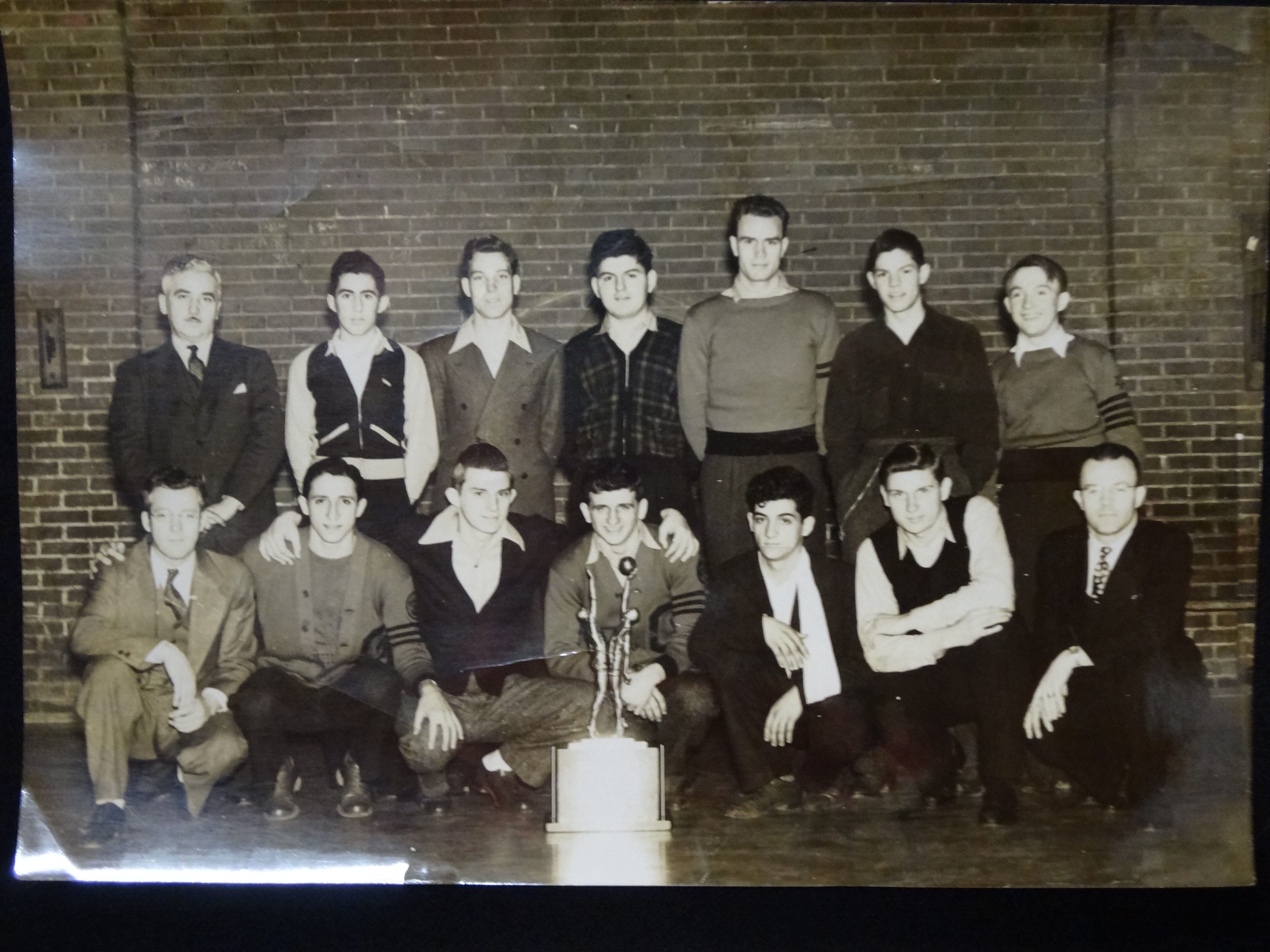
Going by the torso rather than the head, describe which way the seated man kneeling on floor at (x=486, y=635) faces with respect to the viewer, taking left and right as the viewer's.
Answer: facing the viewer

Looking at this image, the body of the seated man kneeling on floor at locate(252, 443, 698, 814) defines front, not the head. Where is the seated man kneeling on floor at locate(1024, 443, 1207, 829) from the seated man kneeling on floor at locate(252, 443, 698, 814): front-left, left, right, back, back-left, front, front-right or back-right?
left

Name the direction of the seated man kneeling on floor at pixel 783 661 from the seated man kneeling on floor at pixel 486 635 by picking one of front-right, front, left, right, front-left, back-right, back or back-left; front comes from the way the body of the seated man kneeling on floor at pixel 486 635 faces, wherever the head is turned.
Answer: left

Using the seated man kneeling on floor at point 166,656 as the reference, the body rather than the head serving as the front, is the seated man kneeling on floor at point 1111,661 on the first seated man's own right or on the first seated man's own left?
on the first seated man's own left

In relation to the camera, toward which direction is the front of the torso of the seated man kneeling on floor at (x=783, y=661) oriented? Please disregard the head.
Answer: toward the camera

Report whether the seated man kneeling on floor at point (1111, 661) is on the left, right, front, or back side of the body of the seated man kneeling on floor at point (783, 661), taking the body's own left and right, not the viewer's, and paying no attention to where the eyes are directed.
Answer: left
